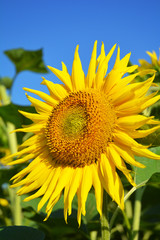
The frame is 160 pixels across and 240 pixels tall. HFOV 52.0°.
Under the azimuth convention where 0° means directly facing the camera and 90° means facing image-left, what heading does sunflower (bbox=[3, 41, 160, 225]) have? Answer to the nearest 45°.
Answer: approximately 45°
